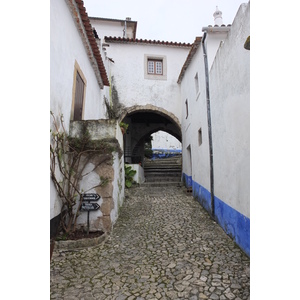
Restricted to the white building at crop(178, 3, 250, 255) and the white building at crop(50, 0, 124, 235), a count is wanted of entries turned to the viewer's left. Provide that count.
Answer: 1

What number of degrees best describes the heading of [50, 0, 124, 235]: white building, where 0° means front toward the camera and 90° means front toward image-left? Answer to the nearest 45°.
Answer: approximately 270°

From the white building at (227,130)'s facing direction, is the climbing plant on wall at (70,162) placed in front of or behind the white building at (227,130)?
in front

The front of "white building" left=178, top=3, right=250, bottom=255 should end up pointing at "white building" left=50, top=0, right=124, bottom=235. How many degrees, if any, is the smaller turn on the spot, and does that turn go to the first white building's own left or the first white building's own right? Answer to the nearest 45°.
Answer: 0° — it already faces it

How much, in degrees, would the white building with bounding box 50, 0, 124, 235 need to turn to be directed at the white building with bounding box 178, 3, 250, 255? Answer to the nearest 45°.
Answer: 0° — it already faces it

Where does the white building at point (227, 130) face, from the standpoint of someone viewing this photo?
facing to the left of the viewer
